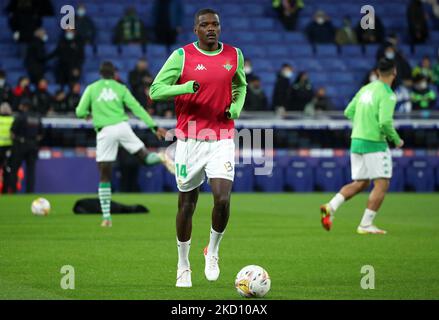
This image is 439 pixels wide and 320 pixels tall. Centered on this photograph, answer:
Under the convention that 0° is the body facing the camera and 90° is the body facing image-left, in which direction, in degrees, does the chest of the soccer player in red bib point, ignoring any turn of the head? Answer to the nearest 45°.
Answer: approximately 0°

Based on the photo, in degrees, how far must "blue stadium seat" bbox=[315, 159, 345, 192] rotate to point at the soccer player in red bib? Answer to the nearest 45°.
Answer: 0° — it already faces them

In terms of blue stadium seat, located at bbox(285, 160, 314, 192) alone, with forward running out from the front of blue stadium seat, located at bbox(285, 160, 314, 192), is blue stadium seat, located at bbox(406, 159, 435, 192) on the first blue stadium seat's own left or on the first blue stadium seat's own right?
on the first blue stadium seat's own left

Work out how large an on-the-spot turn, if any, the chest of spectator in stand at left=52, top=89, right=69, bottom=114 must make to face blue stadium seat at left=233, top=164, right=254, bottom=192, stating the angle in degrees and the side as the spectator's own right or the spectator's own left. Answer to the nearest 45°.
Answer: approximately 90° to the spectator's own left

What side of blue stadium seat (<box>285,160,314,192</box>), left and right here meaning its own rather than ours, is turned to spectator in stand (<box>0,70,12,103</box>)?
right

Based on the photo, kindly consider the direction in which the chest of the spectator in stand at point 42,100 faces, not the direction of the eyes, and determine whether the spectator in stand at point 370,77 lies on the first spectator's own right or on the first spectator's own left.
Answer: on the first spectator's own left

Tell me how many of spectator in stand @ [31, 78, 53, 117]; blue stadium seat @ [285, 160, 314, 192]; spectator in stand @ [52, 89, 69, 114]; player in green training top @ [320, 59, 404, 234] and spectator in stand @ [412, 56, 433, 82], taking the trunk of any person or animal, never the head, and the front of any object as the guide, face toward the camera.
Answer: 4

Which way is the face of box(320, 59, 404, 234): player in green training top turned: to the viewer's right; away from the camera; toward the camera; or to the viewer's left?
away from the camera

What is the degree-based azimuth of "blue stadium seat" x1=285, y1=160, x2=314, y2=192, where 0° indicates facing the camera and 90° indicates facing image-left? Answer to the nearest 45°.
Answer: approximately 0°
